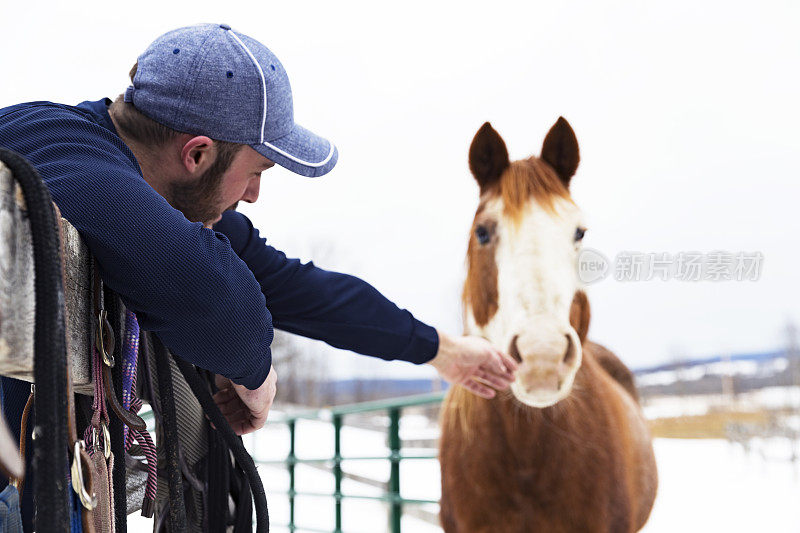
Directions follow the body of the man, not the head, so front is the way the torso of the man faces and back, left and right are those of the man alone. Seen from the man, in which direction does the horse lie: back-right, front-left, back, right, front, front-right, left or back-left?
front-left

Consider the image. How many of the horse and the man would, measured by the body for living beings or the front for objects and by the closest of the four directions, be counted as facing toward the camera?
1

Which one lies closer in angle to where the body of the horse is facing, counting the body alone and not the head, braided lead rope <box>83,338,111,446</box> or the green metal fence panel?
the braided lead rope

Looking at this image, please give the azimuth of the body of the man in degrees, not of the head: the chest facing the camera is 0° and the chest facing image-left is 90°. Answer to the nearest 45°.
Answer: approximately 270°

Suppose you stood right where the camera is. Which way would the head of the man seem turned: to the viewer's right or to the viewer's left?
to the viewer's right

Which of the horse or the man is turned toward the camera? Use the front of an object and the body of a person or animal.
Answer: the horse

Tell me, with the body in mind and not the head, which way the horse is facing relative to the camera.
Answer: toward the camera

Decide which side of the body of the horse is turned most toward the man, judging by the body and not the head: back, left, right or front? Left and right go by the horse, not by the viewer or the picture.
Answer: front

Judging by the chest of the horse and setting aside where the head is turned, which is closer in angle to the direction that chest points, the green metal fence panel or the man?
the man
